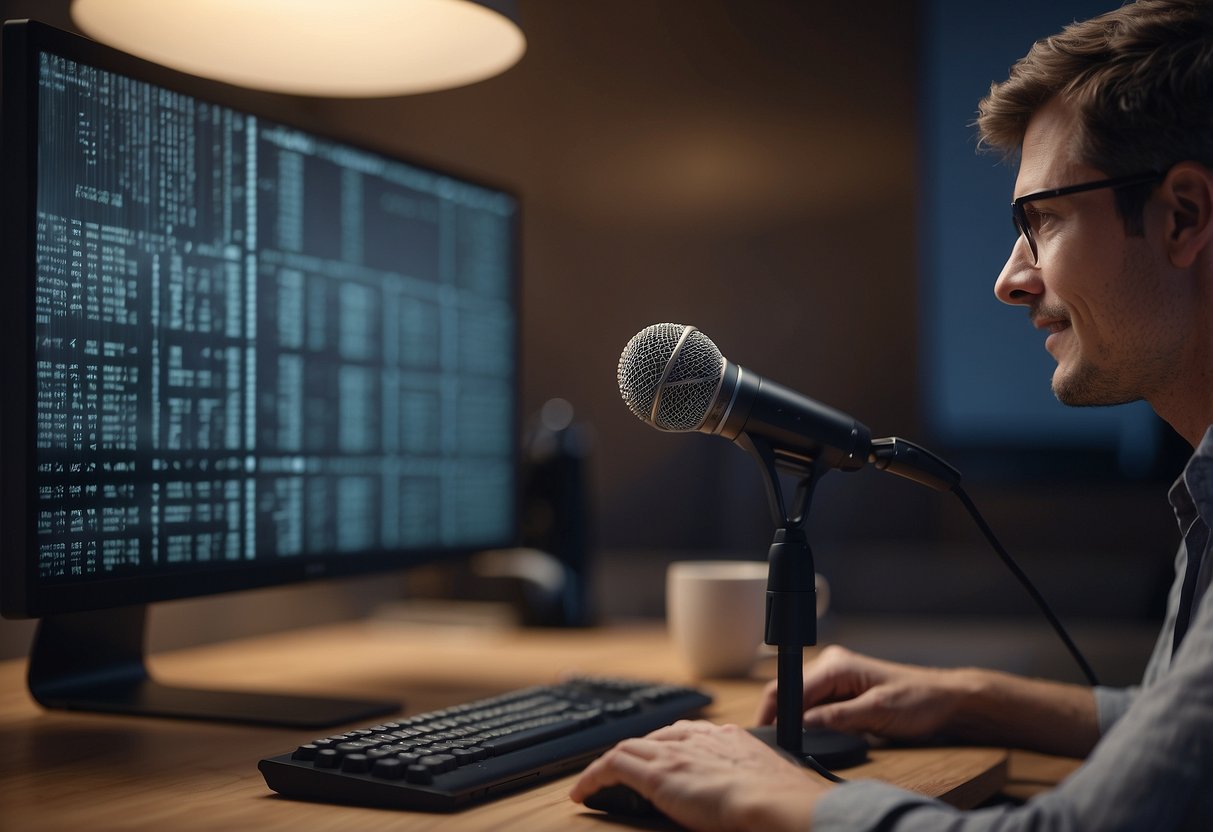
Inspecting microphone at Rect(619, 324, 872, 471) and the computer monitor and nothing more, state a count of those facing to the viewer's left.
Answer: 1

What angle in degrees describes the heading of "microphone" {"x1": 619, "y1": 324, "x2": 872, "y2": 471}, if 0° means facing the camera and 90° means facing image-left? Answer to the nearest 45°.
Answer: approximately 90°

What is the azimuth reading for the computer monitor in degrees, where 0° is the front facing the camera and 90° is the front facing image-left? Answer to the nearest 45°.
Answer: approximately 315°

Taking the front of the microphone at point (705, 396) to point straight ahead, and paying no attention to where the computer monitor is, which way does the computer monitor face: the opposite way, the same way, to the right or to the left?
the opposite way

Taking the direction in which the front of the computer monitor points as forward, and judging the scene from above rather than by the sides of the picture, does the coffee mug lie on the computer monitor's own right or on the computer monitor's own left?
on the computer monitor's own left

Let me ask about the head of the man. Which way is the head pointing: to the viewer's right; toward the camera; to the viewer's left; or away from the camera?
to the viewer's left

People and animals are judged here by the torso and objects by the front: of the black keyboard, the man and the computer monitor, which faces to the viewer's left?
the man

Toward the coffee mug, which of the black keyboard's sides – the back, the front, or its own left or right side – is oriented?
left

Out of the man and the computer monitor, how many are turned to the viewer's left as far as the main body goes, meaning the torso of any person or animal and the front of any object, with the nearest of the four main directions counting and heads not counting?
1

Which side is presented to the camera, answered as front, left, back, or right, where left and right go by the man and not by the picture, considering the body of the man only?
left

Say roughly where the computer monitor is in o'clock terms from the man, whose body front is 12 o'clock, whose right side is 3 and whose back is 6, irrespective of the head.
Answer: The computer monitor is roughly at 12 o'clock from the man.
